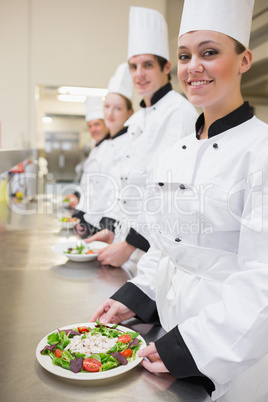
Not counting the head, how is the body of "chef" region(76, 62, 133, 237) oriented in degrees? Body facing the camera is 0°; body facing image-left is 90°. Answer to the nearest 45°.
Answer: approximately 45°

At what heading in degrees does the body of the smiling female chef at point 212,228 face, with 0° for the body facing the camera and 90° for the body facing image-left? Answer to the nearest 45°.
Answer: approximately 45°

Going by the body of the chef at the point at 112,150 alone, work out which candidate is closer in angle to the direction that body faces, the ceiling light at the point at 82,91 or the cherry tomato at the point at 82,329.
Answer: the cherry tomato

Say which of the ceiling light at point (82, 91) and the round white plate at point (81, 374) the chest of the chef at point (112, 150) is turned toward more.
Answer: the round white plate

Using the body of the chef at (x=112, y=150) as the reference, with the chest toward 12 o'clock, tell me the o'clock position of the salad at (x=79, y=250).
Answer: The salad is roughly at 11 o'clock from the chef.
